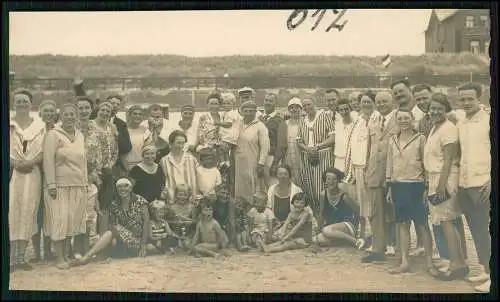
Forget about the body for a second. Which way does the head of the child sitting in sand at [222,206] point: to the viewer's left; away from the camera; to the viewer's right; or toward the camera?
toward the camera

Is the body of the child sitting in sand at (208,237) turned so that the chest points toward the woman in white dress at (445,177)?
no

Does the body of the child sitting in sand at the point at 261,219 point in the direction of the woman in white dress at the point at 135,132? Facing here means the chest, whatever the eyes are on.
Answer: no

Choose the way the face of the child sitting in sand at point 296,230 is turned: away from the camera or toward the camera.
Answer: toward the camera

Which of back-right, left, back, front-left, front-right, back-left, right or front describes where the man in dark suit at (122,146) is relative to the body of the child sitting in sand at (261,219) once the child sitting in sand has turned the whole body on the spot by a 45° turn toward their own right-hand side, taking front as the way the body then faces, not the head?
front-right

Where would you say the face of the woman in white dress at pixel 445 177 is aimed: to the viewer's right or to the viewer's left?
to the viewer's left

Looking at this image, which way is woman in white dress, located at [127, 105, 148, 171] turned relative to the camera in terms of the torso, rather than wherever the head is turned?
toward the camera

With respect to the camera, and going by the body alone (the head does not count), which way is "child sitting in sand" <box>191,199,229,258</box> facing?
toward the camera

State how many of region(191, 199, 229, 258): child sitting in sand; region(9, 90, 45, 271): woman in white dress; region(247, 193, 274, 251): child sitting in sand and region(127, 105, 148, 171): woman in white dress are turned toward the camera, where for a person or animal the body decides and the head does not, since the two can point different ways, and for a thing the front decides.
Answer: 4

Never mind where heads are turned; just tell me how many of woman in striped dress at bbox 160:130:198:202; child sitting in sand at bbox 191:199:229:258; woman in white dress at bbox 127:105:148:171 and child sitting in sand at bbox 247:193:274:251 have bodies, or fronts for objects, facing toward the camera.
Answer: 4

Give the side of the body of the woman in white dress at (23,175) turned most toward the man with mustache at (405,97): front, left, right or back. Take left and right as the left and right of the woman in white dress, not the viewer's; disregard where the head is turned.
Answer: left

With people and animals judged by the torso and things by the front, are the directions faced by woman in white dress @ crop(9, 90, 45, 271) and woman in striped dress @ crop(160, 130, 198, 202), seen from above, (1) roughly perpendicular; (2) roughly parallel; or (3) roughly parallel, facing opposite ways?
roughly parallel
